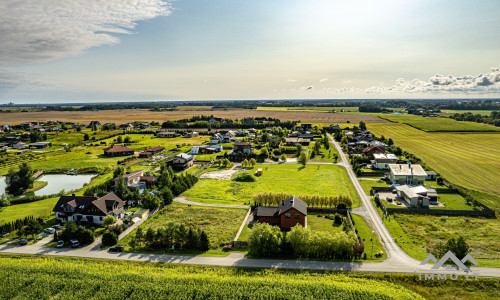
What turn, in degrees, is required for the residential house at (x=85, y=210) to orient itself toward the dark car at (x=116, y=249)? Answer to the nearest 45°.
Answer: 0° — it already faces it

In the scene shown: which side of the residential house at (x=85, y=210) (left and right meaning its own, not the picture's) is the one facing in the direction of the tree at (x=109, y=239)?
front

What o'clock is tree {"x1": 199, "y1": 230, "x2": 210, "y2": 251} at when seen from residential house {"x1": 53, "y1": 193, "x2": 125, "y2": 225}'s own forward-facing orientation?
The tree is roughly at 11 o'clock from the residential house.

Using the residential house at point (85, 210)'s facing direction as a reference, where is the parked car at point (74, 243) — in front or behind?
in front

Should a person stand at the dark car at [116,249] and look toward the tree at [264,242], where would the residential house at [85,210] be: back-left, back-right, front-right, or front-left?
back-left

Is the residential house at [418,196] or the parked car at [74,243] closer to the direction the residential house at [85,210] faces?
the parked car

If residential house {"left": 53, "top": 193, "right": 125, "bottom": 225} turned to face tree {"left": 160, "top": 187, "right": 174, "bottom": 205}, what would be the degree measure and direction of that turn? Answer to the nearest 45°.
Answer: approximately 90° to its left

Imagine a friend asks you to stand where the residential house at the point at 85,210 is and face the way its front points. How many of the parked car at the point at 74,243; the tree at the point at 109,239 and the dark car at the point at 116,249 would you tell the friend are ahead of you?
3

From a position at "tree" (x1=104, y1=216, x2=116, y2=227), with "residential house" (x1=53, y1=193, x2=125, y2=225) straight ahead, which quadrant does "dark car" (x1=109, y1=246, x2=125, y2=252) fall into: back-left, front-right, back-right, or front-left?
back-left

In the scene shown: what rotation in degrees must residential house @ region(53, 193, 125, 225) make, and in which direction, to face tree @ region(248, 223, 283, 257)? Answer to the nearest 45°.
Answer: approximately 45° to its left

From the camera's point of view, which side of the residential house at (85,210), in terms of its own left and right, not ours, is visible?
front

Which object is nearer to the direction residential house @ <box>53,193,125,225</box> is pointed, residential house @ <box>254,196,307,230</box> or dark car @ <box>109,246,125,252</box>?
the dark car

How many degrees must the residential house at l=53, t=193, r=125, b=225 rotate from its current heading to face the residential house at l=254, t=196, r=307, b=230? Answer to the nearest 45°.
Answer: approximately 45° to its left
